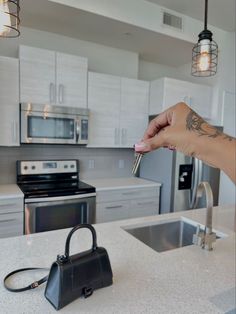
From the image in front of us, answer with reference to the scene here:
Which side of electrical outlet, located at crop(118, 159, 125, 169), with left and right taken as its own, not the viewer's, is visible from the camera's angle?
front

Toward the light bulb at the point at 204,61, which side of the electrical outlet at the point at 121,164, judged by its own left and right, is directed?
front

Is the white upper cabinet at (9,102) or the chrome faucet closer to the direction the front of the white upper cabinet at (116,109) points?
the chrome faucet

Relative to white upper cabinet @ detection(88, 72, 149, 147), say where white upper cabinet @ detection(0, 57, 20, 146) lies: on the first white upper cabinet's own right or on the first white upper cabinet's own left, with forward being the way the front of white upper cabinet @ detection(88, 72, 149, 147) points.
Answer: on the first white upper cabinet's own right

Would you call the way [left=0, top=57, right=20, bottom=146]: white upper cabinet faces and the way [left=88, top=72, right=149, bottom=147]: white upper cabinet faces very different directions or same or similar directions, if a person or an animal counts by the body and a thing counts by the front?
same or similar directions

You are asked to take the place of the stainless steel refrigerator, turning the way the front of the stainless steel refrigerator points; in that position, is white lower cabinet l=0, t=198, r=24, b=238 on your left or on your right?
on your right

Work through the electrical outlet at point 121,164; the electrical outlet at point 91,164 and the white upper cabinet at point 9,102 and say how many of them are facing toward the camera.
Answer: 3

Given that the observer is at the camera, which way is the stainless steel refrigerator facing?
facing the viewer and to the right of the viewer

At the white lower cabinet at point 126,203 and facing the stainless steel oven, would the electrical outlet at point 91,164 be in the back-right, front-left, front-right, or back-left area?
front-right

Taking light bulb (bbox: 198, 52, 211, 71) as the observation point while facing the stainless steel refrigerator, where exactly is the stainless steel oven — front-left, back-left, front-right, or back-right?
front-left

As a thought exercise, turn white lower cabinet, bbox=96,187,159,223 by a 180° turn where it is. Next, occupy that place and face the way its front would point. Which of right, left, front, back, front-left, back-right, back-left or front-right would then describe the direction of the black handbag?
back-left

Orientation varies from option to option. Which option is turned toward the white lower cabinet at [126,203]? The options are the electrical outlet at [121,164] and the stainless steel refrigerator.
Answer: the electrical outlet

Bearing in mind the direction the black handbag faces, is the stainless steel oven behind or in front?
behind

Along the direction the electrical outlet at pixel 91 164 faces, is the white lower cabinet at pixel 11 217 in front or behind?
in front

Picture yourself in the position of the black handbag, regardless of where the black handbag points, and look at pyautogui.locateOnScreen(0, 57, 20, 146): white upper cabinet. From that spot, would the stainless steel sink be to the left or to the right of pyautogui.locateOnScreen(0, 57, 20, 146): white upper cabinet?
right

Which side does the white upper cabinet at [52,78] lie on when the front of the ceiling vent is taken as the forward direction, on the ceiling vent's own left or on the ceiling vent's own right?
on the ceiling vent's own right
